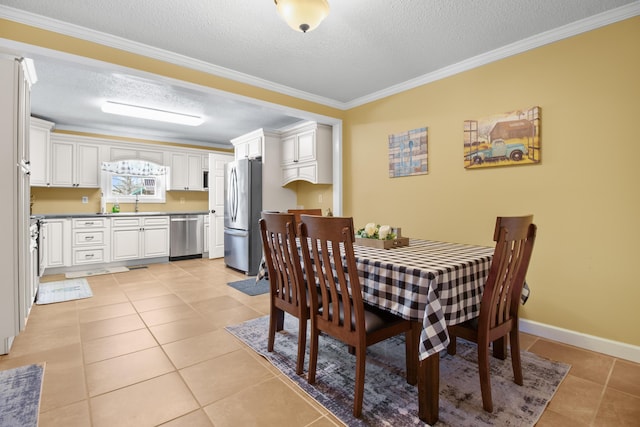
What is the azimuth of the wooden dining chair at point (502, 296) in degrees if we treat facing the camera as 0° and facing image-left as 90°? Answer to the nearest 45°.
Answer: approximately 135°

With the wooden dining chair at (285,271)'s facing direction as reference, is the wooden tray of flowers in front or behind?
in front

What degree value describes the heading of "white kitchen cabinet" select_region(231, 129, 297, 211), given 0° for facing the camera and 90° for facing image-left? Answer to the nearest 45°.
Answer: approximately 45°

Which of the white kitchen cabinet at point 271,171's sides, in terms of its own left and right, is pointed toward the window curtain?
right

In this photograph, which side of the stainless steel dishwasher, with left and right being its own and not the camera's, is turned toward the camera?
front

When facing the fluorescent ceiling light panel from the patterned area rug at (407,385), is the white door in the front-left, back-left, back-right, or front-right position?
front-right

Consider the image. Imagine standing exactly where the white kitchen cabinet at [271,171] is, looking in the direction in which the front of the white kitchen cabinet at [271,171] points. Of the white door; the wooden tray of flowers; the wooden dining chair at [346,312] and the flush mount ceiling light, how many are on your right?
1

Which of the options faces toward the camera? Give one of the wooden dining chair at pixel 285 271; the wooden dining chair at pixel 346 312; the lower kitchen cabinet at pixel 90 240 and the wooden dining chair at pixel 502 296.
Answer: the lower kitchen cabinet

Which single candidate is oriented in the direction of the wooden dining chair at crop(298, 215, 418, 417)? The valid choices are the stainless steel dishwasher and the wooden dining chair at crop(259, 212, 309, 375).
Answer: the stainless steel dishwasher

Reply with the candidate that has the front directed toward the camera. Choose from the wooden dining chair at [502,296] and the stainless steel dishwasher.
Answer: the stainless steel dishwasher

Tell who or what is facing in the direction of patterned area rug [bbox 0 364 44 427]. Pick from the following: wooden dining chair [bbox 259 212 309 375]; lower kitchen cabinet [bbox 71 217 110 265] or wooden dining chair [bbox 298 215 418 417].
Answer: the lower kitchen cabinet

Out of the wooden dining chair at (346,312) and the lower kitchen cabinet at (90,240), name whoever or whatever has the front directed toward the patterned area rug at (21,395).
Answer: the lower kitchen cabinet

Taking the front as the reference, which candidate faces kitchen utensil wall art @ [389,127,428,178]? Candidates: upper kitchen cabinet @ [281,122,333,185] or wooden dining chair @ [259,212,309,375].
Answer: the wooden dining chair

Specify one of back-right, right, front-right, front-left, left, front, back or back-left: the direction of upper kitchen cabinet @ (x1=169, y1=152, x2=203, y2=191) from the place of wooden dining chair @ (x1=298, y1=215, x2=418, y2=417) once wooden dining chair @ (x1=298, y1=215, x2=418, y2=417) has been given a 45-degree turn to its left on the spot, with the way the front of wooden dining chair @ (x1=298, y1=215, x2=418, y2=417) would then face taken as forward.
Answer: front-left

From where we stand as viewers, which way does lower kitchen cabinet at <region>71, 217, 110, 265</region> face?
facing the viewer

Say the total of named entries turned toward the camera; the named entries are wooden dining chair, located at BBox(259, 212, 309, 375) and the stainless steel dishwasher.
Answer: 1

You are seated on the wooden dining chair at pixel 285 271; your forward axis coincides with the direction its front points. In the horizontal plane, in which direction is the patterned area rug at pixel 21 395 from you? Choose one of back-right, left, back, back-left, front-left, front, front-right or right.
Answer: back-left
